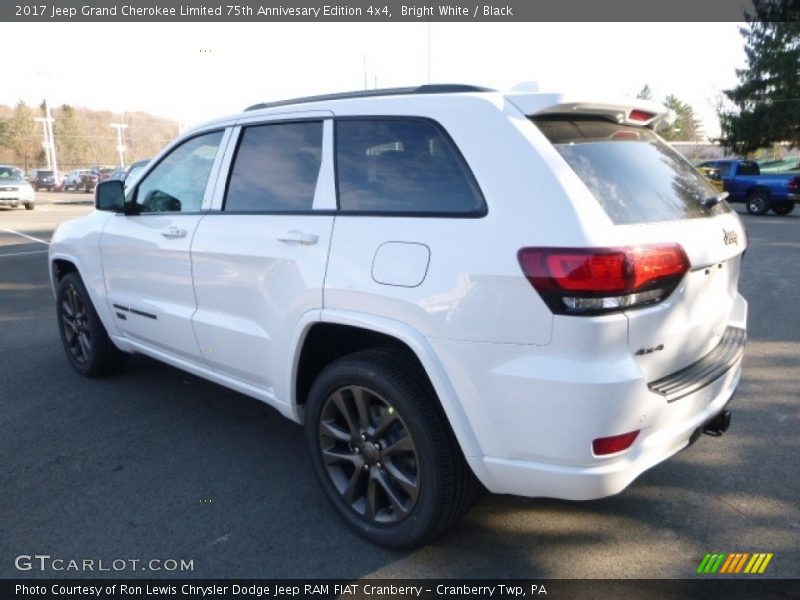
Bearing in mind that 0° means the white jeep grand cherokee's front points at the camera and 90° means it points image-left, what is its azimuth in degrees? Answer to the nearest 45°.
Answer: approximately 135°

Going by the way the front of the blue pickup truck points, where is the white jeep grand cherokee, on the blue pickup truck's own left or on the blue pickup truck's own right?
on the blue pickup truck's own left

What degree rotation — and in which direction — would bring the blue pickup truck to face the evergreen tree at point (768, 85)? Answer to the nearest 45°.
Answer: approximately 45° to its right

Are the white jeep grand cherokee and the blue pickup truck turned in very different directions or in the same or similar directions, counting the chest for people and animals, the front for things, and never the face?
same or similar directions

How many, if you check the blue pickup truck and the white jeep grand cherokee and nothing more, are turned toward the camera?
0

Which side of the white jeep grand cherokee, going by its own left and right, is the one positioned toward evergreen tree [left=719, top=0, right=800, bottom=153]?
right

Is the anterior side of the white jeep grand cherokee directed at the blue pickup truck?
no

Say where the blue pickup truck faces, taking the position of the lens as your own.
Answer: facing away from the viewer and to the left of the viewer
